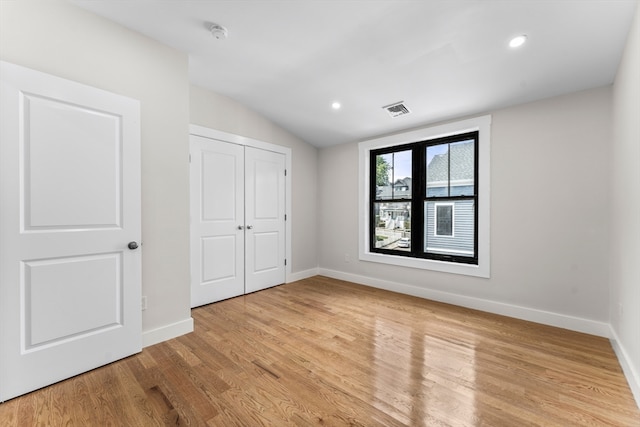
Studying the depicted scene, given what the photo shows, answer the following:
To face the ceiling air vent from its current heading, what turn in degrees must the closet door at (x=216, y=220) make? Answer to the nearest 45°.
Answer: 0° — it already faces it

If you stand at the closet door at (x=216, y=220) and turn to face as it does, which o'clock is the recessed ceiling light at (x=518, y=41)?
The recessed ceiling light is roughly at 12 o'clock from the closet door.

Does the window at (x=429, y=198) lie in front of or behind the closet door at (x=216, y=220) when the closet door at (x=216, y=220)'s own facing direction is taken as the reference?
in front

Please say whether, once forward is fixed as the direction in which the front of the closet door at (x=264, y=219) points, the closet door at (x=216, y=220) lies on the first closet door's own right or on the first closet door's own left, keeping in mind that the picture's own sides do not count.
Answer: on the first closet door's own right

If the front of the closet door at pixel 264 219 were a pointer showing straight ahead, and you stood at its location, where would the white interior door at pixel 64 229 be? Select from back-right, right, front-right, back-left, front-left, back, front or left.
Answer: right

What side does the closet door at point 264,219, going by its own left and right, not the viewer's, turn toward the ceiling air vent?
front

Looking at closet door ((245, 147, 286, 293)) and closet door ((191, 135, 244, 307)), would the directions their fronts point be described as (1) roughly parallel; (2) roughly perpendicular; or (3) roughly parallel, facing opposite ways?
roughly parallel

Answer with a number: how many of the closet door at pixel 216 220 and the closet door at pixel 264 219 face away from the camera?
0

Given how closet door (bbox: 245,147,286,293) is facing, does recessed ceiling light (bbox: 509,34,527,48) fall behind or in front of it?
in front

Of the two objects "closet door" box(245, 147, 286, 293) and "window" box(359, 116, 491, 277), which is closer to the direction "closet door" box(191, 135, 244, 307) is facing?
the window

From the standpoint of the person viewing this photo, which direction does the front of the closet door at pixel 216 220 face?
facing the viewer and to the right of the viewer

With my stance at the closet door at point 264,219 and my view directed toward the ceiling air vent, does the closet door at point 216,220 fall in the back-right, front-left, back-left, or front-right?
back-right

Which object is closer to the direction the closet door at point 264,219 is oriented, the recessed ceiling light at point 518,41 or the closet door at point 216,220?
the recessed ceiling light

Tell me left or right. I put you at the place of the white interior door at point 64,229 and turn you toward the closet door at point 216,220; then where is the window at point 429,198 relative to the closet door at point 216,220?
right
